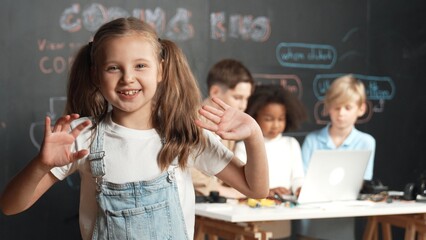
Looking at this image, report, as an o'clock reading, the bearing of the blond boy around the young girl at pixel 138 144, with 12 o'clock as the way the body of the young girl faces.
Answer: The blond boy is roughly at 7 o'clock from the young girl.

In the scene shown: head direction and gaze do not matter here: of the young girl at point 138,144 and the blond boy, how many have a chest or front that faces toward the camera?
2

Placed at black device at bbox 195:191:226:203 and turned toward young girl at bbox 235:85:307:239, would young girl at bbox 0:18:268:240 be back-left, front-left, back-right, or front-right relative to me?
back-right

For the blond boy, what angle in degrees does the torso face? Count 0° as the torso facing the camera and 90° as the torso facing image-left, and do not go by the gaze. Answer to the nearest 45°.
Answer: approximately 0°

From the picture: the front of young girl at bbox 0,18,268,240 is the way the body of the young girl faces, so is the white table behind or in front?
behind
